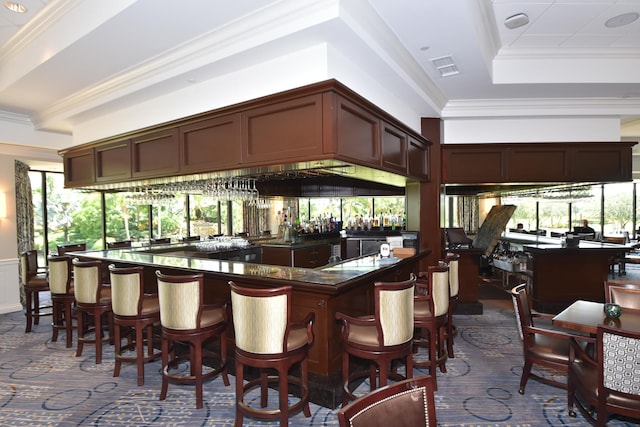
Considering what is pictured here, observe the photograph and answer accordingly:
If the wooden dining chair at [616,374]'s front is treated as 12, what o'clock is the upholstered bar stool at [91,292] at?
The upholstered bar stool is roughly at 10 o'clock from the wooden dining chair.

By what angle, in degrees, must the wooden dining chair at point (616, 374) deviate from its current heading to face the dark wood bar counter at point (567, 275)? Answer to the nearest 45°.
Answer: approximately 45° to its right

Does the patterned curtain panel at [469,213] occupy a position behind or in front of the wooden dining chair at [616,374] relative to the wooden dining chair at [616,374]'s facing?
in front

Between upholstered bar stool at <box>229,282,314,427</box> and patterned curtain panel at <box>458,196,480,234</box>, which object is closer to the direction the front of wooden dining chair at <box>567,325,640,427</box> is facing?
the patterned curtain panel

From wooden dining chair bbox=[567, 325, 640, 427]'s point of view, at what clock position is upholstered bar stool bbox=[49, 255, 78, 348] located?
The upholstered bar stool is roughly at 10 o'clock from the wooden dining chair.

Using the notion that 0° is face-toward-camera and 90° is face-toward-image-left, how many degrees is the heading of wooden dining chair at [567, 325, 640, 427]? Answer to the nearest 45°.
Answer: approximately 135°

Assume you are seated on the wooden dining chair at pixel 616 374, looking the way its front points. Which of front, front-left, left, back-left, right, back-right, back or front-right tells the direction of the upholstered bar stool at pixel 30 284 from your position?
front-left

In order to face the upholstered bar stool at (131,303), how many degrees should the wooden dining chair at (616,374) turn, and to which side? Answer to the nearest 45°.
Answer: approximately 45° to its left

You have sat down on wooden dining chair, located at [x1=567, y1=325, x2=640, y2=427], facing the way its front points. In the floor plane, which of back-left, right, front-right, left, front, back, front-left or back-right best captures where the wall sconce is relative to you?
front-left
